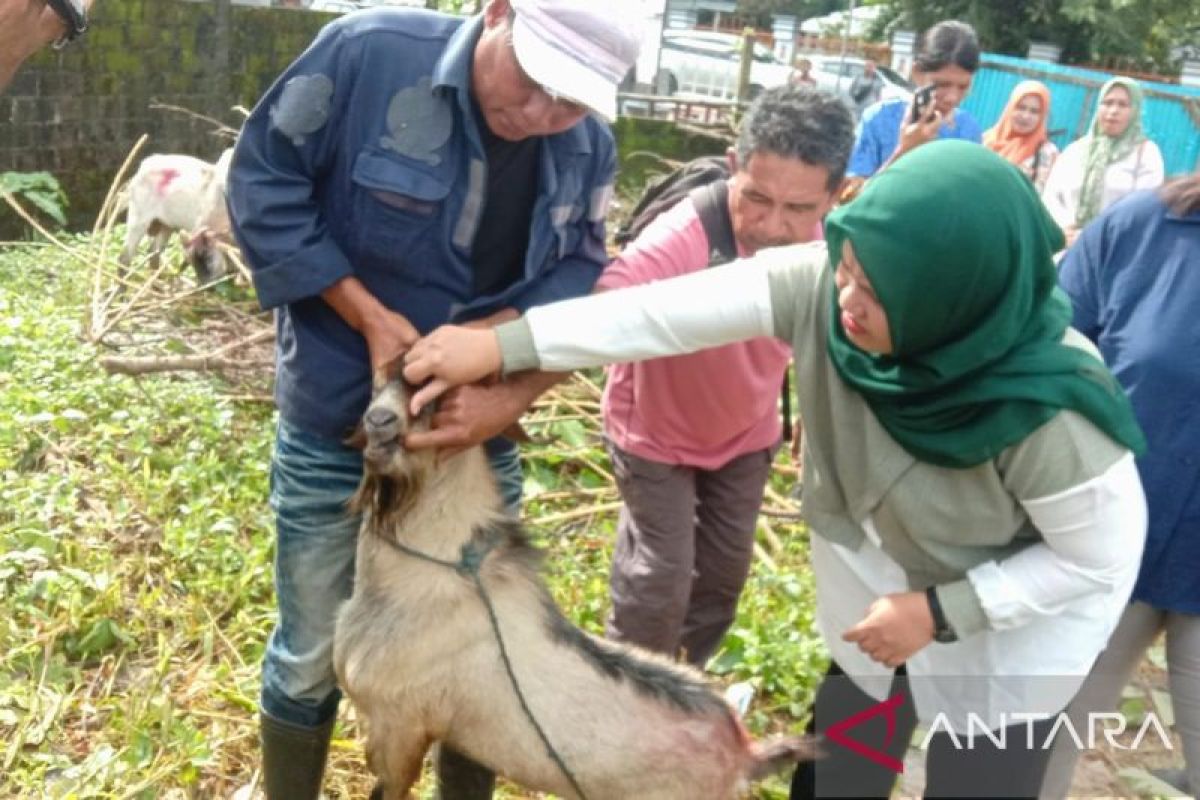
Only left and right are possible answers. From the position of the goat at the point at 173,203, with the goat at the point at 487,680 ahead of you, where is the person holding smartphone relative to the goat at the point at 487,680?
left

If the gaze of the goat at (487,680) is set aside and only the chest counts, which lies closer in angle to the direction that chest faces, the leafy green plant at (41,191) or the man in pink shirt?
the leafy green plant

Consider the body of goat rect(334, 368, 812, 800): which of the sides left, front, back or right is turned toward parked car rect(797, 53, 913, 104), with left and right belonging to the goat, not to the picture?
right

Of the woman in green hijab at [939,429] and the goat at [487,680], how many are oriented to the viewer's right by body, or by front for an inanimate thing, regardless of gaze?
0

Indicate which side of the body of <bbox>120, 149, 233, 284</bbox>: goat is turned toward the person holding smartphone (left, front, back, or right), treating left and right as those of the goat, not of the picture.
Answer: front

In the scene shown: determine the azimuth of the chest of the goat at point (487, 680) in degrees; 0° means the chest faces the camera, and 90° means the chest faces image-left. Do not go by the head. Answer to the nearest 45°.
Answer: approximately 90°

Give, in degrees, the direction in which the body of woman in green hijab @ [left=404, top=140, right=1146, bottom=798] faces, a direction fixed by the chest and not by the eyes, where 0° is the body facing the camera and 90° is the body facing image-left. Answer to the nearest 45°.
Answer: approximately 45°
